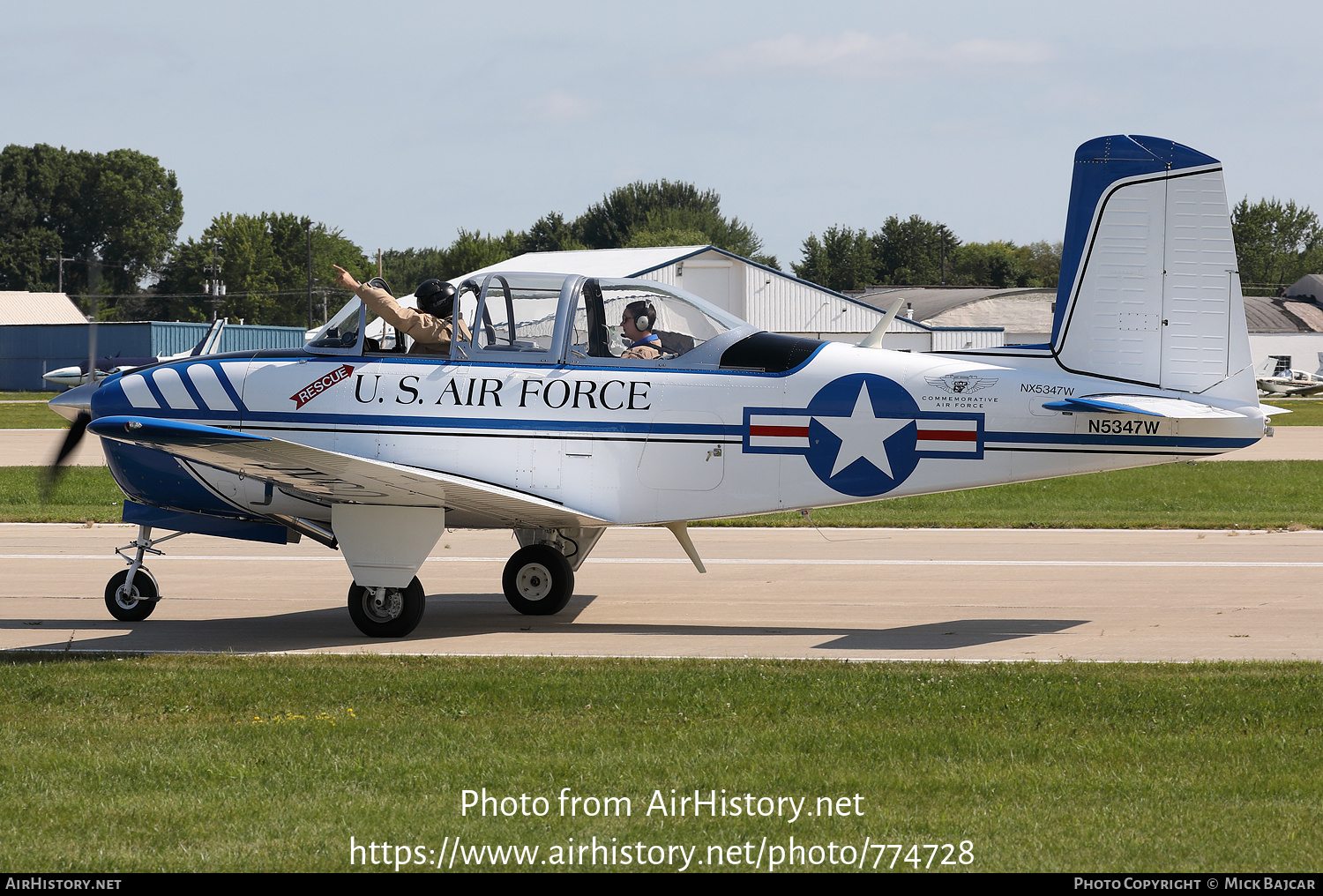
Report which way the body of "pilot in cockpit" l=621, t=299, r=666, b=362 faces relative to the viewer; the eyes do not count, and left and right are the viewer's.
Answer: facing to the left of the viewer

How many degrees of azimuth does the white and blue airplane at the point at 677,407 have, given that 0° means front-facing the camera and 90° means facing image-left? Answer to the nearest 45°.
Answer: approximately 90°

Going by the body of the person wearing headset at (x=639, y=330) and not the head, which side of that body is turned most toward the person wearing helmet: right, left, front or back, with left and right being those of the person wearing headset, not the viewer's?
front
